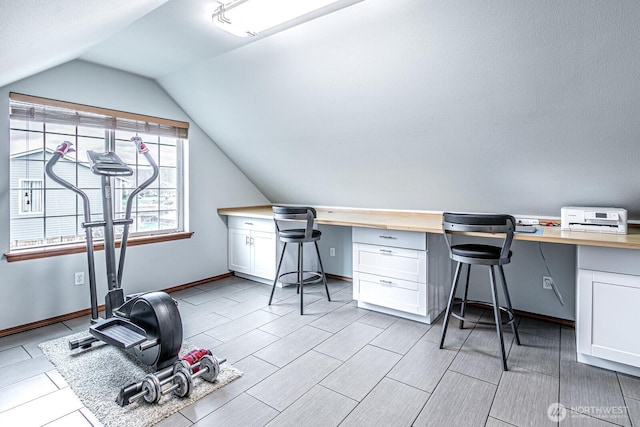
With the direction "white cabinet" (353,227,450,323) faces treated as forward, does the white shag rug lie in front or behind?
in front

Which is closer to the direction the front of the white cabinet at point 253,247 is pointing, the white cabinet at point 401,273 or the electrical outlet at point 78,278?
the electrical outlet

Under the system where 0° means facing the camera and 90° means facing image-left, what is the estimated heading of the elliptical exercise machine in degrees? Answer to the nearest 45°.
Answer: approximately 135°

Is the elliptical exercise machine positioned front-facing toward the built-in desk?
no

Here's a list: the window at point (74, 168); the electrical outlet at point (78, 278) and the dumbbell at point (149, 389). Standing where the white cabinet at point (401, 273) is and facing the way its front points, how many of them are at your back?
0

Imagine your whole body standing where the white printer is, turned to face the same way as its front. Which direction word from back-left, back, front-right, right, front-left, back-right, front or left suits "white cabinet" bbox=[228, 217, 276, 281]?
right

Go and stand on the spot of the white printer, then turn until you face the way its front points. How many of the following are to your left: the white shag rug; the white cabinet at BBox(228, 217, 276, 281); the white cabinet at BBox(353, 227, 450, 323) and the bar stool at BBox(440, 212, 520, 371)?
0

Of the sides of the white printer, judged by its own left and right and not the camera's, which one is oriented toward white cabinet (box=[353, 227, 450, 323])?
right

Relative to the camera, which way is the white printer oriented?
toward the camera

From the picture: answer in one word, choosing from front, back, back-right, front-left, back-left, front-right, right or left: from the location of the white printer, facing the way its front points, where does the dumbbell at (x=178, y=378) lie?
front-right

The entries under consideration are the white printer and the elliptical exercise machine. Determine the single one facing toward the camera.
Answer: the white printer

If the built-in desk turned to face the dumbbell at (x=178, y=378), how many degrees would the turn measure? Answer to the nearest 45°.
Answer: approximately 45° to its right

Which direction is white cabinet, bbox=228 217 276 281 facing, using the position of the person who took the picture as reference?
facing the viewer and to the left of the viewer

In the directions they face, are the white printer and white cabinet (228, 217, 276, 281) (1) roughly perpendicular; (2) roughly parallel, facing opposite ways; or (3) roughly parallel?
roughly parallel

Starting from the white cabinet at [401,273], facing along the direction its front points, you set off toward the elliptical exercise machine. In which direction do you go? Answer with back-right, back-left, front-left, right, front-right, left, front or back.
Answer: front
